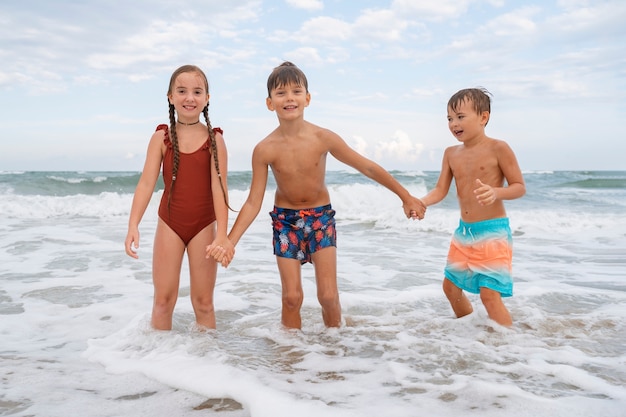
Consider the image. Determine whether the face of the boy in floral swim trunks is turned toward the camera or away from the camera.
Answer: toward the camera

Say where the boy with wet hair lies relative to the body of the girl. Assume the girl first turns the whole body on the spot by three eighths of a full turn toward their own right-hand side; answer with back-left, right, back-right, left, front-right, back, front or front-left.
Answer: back-right

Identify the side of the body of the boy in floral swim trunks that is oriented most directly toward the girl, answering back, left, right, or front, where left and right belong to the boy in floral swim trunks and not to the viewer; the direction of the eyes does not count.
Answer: right

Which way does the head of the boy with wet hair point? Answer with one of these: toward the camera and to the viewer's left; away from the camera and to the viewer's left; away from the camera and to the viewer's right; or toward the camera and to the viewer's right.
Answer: toward the camera and to the viewer's left

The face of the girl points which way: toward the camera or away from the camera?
toward the camera

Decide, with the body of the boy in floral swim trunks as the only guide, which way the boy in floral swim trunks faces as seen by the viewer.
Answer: toward the camera

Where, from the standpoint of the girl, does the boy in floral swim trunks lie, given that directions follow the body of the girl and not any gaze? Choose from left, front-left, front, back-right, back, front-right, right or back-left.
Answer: left

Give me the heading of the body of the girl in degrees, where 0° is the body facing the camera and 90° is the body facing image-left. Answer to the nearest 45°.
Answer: approximately 0°

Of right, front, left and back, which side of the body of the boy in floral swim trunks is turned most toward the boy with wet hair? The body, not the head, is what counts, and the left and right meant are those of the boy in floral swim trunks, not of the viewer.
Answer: left

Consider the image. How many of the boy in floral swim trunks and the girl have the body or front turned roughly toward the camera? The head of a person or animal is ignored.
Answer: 2
